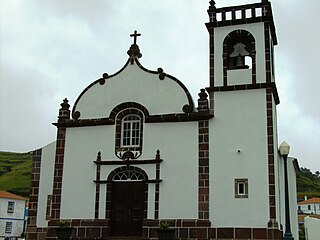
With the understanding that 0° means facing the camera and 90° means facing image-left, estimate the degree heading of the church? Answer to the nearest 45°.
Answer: approximately 0°
